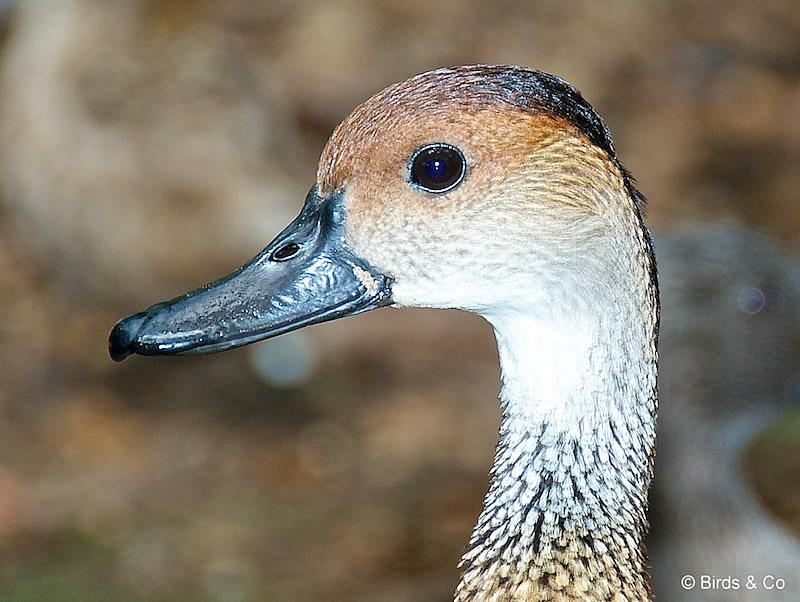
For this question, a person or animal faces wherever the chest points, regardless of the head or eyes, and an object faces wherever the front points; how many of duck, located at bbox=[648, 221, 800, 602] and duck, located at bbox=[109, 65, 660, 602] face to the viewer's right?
1

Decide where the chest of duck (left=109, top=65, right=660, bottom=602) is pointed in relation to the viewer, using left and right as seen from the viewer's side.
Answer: facing to the left of the viewer

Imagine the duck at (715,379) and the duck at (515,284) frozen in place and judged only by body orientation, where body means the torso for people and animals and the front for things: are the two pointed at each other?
no

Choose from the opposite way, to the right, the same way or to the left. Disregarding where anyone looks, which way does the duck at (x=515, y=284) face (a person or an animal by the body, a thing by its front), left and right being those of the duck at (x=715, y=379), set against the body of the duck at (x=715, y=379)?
the opposite way

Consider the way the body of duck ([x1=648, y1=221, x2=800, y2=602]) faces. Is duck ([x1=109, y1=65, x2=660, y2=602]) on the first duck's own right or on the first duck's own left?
on the first duck's own right

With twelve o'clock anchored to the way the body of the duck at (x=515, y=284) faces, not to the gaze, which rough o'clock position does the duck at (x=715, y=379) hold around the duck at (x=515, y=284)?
the duck at (x=715, y=379) is roughly at 4 o'clock from the duck at (x=515, y=284).
